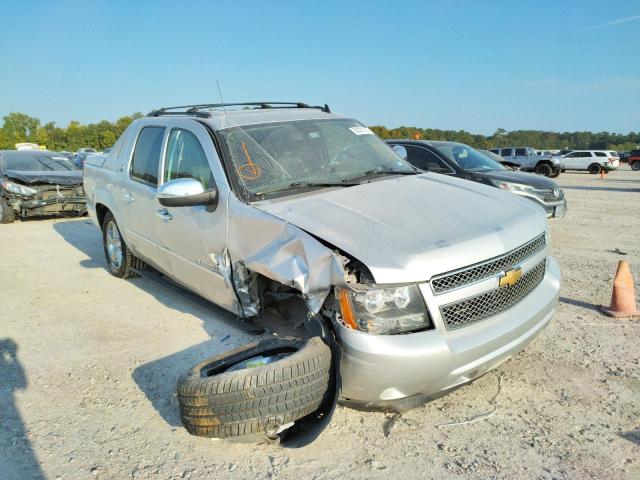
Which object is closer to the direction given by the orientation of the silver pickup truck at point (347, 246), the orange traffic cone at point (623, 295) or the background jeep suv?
the orange traffic cone

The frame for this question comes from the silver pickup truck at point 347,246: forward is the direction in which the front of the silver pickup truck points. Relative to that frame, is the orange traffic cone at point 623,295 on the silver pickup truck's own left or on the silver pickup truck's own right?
on the silver pickup truck's own left

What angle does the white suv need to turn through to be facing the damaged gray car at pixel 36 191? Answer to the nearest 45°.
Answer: approximately 135° to its left

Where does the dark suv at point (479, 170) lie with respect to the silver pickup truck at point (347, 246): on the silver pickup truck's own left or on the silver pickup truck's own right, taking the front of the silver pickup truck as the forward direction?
on the silver pickup truck's own left

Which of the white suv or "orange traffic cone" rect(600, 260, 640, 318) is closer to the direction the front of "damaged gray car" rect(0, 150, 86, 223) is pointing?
the orange traffic cone

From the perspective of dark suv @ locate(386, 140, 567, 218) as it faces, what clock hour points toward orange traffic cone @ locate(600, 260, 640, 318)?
The orange traffic cone is roughly at 1 o'clock from the dark suv.
